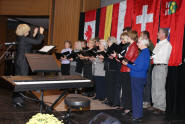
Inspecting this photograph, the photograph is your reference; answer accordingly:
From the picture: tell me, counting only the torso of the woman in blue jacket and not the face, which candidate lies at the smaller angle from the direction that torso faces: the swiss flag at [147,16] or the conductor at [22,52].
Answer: the conductor

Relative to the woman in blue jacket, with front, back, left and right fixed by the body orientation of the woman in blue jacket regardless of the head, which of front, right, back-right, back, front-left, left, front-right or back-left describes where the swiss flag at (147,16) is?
right

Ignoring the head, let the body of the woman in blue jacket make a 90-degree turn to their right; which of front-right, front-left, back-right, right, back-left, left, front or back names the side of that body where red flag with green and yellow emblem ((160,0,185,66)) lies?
front-right

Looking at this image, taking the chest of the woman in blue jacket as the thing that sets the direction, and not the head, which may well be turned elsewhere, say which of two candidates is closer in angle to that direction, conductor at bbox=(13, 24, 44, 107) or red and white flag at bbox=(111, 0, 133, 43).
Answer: the conductor

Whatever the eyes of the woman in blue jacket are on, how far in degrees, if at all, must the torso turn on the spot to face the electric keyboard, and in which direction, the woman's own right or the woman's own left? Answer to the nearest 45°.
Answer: approximately 45° to the woman's own left

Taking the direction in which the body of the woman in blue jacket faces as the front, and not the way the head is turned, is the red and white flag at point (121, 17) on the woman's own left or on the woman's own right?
on the woman's own right

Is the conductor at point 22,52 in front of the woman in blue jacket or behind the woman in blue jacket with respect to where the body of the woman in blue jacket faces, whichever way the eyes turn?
in front

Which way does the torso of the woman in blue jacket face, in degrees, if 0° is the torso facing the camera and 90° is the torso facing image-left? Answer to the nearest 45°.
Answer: approximately 90°

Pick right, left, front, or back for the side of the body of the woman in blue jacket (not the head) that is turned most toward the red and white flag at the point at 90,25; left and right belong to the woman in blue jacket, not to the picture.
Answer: right

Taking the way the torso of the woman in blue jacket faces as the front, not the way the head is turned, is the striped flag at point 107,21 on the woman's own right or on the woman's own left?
on the woman's own right
